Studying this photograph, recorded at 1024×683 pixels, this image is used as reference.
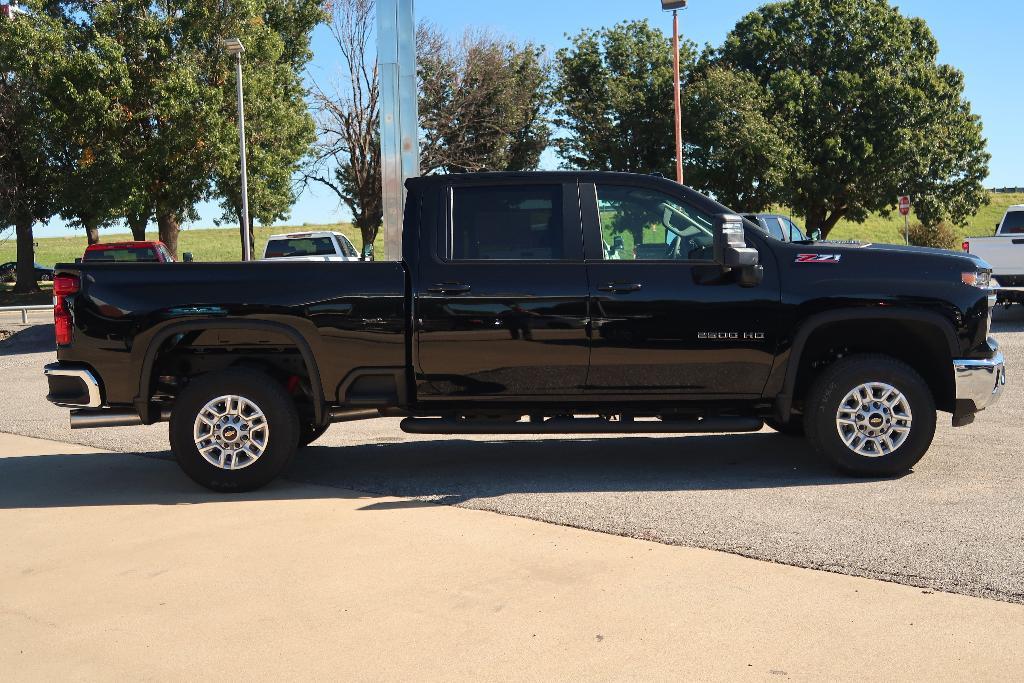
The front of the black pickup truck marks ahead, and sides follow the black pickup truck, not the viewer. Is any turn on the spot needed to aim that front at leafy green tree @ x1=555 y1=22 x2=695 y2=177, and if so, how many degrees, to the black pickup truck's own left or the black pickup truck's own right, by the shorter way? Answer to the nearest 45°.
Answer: approximately 90° to the black pickup truck's own left

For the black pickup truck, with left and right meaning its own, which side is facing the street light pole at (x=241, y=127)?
left

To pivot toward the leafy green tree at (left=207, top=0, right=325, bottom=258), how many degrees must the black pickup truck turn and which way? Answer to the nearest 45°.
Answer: approximately 90° to its left

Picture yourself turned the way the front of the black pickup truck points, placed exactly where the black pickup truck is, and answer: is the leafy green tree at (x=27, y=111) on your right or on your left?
on your left

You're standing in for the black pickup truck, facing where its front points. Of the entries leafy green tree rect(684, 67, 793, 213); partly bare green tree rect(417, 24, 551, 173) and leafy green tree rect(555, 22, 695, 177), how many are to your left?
3

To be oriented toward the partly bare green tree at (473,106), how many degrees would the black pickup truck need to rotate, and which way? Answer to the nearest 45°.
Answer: approximately 90° to its left

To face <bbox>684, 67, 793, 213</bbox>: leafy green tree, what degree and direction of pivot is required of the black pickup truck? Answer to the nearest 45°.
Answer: approximately 90° to its left

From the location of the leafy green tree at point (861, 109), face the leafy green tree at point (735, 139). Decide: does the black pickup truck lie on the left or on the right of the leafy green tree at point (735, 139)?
left

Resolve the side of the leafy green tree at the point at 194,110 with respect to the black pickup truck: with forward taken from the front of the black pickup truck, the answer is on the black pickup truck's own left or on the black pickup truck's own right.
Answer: on the black pickup truck's own left

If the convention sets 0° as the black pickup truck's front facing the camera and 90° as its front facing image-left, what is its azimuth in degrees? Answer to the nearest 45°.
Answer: approximately 270°

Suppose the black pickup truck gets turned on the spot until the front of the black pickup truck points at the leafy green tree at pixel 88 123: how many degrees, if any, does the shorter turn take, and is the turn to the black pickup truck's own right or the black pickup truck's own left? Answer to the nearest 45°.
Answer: approximately 135° to the black pickup truck's own left
